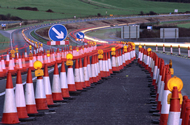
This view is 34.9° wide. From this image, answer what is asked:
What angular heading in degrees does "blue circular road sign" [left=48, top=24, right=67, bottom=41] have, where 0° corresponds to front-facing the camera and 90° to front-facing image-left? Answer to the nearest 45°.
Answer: approximately 0°

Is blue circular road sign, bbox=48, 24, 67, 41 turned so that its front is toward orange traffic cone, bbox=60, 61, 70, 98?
yes

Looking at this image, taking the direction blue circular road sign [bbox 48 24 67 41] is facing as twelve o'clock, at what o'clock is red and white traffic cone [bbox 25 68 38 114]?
The red and white traffic cone is roughly at 12 o'clock from the blue circular road sign.

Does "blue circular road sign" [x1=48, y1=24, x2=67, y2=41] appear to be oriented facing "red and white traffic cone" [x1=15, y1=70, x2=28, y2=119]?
yes

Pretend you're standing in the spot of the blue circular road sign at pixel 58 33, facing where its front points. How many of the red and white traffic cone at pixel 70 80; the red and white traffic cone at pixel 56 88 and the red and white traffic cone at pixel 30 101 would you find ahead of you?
3

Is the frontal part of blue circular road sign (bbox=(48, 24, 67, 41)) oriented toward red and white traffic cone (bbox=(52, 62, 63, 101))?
yes

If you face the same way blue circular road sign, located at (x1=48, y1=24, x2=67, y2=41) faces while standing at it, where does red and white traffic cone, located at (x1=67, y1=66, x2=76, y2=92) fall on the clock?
The red and white traffic cone is roughly at 12 o'clock from the blue circular road sign.

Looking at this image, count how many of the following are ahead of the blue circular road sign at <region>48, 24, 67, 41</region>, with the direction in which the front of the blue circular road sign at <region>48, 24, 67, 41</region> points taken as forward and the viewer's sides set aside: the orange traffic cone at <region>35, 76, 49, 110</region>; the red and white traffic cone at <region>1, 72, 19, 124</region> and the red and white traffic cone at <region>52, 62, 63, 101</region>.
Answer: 3

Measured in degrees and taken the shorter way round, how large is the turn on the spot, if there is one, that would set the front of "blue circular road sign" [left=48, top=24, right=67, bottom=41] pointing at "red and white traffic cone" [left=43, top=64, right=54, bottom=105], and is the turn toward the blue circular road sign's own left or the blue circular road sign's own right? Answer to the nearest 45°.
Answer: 0° — it already faces it
